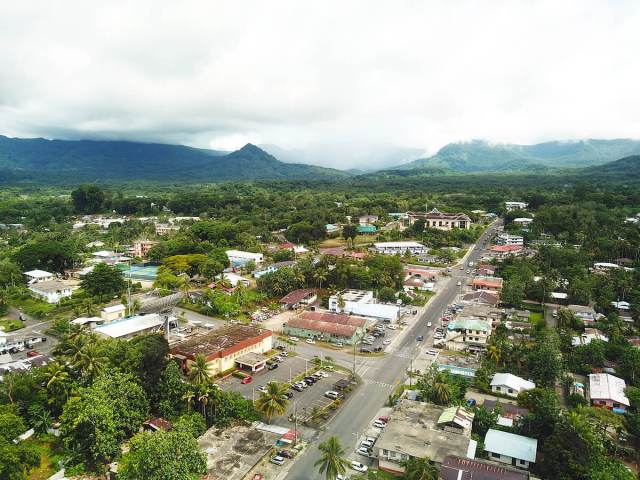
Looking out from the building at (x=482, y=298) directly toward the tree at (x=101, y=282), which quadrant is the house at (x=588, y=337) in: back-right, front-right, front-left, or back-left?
back-left

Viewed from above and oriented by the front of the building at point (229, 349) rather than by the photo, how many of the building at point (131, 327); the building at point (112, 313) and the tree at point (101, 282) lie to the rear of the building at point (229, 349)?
3

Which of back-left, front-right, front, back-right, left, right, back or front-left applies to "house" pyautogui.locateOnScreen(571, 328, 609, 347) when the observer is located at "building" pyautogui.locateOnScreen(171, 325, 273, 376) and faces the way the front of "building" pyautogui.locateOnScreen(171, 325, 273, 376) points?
front-left

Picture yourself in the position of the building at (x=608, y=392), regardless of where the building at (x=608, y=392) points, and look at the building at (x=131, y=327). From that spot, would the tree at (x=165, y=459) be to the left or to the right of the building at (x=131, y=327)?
left

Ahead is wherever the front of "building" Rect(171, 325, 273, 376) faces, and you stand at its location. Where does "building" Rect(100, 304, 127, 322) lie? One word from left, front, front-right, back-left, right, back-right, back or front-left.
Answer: back

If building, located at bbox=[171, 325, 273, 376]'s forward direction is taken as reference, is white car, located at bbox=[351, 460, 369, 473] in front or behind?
in front

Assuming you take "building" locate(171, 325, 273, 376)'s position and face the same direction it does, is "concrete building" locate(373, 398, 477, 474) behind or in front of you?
in front

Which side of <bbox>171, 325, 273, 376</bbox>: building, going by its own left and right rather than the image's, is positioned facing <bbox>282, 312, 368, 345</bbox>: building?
left

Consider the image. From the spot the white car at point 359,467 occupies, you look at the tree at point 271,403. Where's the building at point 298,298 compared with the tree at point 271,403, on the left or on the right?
right

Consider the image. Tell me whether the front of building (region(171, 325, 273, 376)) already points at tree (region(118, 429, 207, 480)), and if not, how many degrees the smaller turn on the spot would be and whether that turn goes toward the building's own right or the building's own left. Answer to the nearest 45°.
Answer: approximately 45° to the building's own right

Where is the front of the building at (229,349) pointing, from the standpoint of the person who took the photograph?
facing the viewer and to the right of the viewer

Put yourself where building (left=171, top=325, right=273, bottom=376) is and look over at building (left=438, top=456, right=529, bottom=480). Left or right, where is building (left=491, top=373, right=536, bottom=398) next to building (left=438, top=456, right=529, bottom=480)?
left

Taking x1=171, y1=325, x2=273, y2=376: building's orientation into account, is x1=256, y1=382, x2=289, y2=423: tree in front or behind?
in front

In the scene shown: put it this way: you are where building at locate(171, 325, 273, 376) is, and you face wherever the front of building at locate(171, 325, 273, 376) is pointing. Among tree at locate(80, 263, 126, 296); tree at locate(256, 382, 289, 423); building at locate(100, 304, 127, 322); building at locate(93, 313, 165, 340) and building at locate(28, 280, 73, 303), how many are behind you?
4

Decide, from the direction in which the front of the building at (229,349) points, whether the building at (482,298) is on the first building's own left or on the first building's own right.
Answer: on the first building's own left

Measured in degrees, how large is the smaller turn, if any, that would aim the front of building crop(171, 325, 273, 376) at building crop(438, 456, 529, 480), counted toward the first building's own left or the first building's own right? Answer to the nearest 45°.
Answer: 0° — it already faces it
